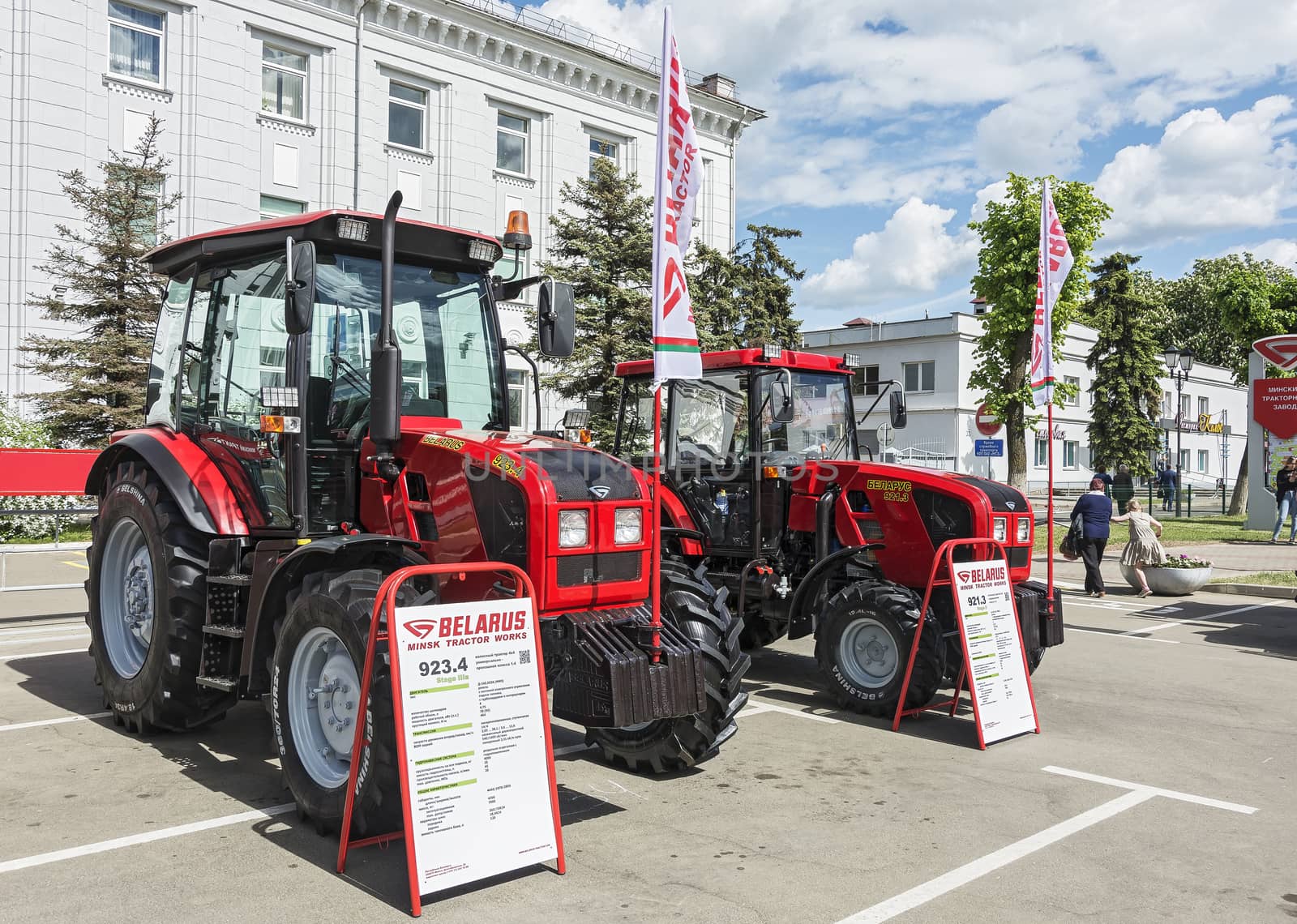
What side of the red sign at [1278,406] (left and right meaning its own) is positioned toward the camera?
front

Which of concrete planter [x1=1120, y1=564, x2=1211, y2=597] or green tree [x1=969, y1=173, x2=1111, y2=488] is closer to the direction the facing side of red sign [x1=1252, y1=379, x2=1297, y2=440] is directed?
the concrete planter

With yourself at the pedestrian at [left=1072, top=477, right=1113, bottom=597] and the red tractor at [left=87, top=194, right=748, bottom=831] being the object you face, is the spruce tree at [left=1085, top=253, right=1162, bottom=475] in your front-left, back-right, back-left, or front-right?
back-right

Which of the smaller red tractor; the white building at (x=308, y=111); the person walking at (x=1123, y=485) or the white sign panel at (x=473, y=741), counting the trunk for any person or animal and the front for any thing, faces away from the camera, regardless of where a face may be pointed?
the person walking

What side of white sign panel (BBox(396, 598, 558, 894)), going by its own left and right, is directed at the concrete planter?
left

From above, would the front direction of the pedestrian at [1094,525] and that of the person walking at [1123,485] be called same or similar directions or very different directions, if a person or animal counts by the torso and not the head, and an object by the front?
same or similar directions

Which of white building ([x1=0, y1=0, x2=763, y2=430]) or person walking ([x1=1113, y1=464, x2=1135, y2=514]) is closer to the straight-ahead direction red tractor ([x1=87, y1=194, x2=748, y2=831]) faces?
the person walking

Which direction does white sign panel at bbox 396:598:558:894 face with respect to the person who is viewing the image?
facing the viewer and to the right of the viewer

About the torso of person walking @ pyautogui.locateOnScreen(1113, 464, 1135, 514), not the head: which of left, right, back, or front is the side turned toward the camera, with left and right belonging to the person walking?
back

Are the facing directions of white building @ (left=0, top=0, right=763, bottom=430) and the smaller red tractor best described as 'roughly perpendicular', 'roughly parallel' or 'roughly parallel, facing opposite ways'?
roughly parallel
